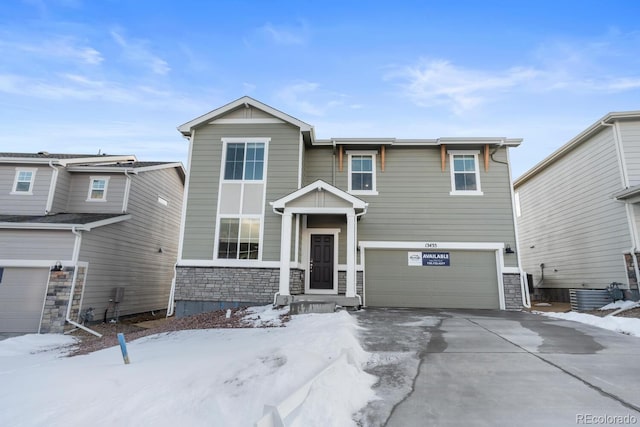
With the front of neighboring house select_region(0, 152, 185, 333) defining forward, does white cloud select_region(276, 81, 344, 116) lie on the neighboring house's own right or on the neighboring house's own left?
on the neighboring house's own left

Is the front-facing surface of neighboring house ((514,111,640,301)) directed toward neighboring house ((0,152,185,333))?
no

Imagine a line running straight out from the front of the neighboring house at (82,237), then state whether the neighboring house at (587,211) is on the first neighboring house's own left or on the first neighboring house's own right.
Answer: on the first neighboring house's own left

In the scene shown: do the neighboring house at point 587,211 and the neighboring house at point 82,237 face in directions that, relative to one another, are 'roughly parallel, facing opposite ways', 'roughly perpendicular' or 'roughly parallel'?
roughly parallel

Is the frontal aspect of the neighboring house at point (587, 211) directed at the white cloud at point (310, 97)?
no

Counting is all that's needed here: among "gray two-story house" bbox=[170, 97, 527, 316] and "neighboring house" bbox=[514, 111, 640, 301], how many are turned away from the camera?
0

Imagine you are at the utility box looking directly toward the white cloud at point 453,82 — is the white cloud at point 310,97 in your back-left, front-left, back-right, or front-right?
front-left

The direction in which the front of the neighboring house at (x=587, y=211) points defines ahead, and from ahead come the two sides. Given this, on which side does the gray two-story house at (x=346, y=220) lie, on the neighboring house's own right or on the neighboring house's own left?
on the neighboring house's own right

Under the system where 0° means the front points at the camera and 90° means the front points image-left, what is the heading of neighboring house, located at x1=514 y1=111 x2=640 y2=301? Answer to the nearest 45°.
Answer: approximately 315°

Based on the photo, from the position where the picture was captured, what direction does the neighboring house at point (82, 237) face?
facing the viewer and to the left of the viewer

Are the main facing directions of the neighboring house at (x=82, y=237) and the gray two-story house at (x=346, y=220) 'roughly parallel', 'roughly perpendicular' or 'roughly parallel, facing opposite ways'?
roughly parallel

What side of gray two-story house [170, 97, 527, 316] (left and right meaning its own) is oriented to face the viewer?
front

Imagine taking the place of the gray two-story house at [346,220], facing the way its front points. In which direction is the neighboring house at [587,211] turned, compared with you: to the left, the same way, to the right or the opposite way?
the same way

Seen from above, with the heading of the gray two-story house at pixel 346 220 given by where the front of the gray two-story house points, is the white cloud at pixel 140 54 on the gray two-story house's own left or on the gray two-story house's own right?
on the gray two-story house's own right
